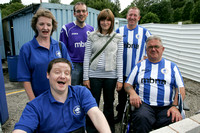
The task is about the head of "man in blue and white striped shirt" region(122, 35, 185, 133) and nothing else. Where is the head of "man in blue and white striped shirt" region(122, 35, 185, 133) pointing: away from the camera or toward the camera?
toward the camera

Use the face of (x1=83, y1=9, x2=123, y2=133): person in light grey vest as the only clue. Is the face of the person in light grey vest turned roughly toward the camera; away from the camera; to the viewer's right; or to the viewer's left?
toward the camera

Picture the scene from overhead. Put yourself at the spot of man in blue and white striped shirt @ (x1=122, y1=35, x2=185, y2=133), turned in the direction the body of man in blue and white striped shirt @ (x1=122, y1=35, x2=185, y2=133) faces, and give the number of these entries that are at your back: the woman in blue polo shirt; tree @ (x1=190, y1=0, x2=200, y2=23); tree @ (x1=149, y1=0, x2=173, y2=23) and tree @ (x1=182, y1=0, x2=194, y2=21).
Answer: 3

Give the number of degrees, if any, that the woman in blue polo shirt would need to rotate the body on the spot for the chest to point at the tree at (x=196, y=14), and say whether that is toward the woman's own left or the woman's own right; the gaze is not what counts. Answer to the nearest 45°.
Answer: approximately 90° to the woman's own left

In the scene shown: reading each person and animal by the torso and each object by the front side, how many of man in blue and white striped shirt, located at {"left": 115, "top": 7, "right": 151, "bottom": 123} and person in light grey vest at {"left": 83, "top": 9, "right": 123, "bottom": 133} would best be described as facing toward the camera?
2

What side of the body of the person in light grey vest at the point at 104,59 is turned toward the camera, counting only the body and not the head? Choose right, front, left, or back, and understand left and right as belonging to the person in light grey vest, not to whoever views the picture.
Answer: front

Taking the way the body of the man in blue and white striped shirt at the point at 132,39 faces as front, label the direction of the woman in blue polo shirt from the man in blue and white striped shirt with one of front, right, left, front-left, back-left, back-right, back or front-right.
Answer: front-right

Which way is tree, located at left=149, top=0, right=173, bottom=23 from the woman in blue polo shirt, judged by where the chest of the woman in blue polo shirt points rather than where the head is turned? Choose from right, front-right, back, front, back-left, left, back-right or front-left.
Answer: left

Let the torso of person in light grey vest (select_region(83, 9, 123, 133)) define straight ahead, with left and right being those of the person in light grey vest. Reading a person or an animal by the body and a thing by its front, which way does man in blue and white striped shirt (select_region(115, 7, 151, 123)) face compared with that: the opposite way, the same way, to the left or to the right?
the same way

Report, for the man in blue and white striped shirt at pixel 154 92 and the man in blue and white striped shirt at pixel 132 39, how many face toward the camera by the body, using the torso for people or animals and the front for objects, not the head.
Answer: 2

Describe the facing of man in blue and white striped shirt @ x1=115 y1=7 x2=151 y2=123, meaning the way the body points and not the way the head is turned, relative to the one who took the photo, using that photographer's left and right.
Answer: facing the viewer

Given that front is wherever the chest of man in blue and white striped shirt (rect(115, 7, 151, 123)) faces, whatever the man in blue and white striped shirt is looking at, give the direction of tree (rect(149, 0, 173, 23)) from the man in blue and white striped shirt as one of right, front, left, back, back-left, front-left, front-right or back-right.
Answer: back

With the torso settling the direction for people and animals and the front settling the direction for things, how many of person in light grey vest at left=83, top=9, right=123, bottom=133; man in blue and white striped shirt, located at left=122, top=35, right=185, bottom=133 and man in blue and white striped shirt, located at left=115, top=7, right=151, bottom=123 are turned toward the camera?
3

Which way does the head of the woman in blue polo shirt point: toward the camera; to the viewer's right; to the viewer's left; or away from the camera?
toward the camera

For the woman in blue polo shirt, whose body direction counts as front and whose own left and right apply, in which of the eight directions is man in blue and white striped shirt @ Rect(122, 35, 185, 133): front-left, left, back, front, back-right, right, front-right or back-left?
front-left

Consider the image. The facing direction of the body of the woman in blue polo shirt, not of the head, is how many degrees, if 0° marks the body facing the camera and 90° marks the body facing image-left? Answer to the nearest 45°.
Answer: approximately 315°

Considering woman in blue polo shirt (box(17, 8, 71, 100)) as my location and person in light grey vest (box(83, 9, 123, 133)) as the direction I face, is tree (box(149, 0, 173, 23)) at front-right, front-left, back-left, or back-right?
front-left
